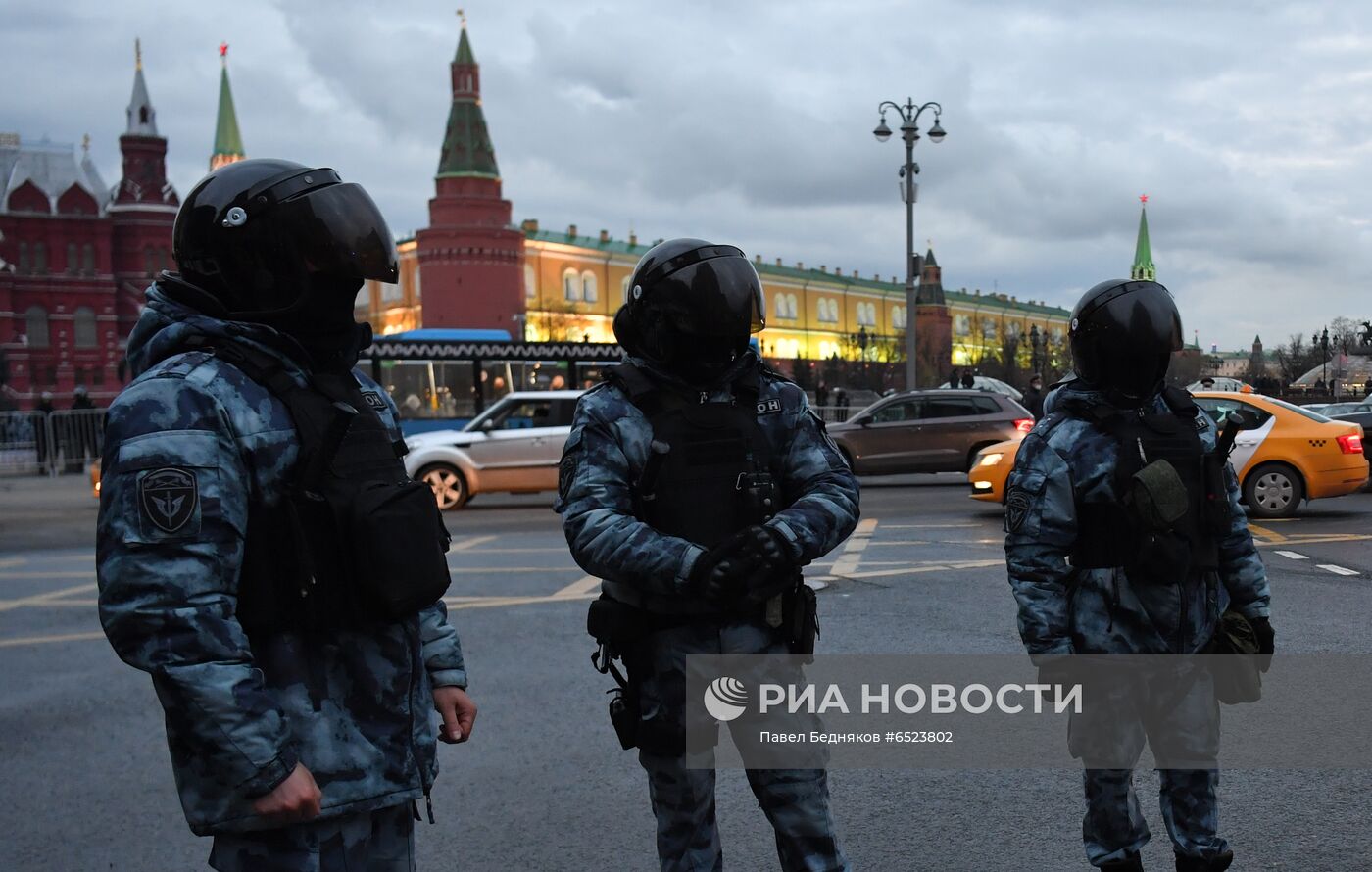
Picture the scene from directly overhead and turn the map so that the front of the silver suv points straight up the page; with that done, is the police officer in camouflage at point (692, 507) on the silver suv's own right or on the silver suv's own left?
on the silver suv's own left

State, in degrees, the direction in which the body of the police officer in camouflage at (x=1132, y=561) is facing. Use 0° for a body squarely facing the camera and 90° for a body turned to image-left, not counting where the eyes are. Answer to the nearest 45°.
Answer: approximately 315°

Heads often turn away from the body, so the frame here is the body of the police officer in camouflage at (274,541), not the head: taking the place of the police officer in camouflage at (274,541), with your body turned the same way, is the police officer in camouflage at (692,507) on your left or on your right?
on your left

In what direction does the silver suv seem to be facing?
to the viewer's left

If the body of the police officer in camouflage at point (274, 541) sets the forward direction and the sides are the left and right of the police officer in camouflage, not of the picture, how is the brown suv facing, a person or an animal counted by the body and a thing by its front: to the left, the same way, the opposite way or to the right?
the opposite way

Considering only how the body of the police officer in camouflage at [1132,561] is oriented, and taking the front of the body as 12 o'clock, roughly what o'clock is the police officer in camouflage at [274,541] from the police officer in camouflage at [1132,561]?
the police officer in camouflage at [274,541] is roughly at 3 o'clock from the police officer in camouflage at [1132,561].

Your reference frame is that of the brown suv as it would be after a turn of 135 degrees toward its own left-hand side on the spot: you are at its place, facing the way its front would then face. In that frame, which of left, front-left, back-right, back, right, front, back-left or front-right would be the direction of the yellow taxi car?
front

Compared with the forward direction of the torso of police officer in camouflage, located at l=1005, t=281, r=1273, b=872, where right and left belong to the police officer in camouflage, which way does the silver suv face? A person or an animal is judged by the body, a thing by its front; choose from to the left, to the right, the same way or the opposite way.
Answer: to the right

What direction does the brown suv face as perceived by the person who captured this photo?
facing to the left of the viewer

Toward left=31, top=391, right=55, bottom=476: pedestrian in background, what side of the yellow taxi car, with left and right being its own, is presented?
front

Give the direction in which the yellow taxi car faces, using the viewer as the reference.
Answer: facing to the left of the viewer

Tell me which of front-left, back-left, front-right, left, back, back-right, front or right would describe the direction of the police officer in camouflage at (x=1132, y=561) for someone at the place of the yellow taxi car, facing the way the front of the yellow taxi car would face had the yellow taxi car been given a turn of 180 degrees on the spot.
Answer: right

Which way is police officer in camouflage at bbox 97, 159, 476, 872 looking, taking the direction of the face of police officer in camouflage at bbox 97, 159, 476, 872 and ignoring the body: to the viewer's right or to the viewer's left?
to the viewer's right

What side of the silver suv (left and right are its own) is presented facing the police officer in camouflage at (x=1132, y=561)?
left

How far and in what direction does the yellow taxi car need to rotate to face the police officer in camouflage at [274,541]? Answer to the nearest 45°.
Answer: approximately 90° to its left

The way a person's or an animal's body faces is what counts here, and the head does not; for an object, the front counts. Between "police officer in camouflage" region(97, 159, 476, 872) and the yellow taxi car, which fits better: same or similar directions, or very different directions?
very different directions
